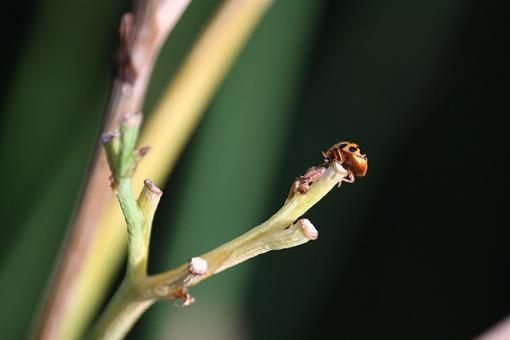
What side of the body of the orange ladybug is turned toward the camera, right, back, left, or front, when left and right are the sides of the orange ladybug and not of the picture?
left
